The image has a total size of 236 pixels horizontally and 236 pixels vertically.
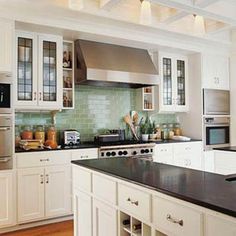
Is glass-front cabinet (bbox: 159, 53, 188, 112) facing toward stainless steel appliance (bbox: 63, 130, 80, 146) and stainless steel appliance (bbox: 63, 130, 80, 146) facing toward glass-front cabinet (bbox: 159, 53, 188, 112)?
no

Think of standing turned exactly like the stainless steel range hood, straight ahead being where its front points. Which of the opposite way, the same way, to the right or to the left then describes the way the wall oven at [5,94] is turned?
the same way

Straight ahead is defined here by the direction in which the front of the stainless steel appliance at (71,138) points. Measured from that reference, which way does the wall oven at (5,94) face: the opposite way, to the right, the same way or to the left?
the same way

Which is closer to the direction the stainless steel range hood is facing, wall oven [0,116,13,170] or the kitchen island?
the kitchen island

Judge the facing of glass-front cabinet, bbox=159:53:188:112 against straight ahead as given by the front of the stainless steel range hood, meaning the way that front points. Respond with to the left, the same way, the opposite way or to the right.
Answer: the same way

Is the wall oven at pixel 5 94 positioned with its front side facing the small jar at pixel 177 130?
no

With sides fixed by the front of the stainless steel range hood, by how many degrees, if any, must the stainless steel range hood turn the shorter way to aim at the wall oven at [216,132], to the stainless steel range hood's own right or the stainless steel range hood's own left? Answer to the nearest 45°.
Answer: approximately 90° to the stainless steel range hood's own left

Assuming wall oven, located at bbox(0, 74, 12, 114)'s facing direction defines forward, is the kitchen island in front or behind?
in front

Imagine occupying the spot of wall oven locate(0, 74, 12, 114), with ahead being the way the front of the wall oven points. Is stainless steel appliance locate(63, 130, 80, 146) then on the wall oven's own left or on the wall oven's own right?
on the wall oven's own left

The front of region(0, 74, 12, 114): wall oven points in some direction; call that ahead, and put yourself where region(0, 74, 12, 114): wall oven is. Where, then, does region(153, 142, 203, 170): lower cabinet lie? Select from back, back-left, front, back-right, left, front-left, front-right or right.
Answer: left

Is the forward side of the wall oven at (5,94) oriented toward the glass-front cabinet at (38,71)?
no

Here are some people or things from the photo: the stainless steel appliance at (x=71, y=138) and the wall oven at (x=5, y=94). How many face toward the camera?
2

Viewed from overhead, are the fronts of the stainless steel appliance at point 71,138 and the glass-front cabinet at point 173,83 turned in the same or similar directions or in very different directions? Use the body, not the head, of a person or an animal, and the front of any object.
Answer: same or similar directions

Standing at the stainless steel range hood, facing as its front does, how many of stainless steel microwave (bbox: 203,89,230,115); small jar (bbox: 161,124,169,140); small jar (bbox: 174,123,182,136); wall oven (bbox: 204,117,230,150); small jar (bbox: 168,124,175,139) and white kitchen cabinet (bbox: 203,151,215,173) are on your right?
0

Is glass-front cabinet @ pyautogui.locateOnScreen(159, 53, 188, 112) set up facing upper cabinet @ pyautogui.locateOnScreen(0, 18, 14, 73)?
no

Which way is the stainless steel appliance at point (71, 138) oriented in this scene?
toward the camera

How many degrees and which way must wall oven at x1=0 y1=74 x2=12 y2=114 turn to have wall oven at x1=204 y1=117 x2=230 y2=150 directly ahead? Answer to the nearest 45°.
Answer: approximately 90° to its left
